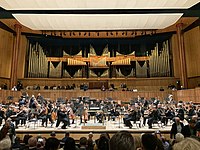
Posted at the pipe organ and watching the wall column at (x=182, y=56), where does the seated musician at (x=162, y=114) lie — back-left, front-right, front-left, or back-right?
front-right

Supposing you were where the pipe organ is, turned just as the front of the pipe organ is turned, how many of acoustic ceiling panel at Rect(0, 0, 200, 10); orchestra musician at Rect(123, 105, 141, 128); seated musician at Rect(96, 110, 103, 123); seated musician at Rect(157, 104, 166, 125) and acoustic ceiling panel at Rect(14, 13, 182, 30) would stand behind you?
0

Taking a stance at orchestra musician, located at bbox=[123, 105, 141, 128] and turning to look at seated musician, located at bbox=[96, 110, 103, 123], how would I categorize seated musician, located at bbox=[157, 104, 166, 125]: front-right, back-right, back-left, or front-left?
back-right

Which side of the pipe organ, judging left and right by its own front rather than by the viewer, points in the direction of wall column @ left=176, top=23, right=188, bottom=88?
left

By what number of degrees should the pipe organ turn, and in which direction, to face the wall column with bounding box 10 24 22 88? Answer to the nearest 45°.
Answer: approximately 90° to its right

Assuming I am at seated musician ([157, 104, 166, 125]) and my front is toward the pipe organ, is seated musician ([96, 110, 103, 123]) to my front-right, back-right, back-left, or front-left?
front-left

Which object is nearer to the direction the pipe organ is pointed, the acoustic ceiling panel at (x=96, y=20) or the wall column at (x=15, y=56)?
the acoustic ceiling panel

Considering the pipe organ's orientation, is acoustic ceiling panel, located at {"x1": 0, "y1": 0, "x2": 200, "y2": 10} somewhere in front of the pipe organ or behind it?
in front

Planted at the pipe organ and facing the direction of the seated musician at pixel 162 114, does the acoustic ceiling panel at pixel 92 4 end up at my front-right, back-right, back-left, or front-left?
front-right

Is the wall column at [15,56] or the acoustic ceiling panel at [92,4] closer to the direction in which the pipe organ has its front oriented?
the acoustic ceiling panel

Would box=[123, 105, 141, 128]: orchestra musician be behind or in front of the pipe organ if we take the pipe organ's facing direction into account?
in front

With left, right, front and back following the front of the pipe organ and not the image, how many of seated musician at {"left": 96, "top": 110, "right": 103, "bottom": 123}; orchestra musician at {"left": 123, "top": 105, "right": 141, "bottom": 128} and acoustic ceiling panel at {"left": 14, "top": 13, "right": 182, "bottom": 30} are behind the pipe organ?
0

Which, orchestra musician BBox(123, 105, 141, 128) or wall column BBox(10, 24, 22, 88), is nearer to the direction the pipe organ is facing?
the orchestra musician

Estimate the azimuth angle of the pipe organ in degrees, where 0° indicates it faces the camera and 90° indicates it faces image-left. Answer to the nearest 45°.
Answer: approximately 0°

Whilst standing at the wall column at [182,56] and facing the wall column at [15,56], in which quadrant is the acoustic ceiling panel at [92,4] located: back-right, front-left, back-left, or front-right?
front-left

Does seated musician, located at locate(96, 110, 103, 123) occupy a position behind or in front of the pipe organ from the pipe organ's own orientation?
in front

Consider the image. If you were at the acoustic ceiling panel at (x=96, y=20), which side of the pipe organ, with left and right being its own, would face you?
front

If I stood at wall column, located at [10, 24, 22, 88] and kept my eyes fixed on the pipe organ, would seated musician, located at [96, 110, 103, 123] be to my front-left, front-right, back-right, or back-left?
front-right

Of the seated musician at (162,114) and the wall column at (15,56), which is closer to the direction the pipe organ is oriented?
the seated musician
